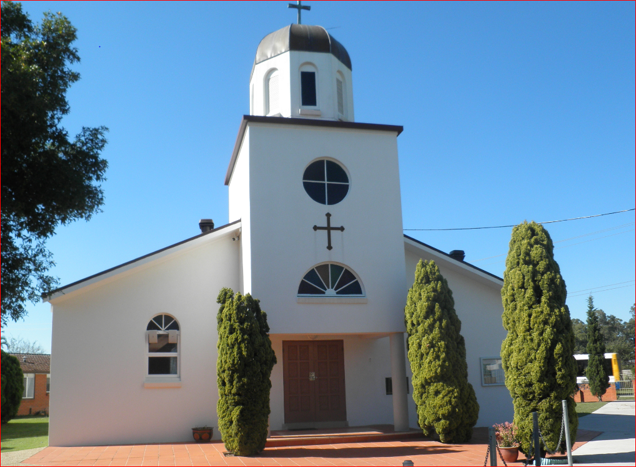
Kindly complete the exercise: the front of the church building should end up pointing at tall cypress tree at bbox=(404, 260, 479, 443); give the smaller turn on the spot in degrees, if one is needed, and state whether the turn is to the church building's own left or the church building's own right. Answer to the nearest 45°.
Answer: approximately 45° to the church building's own left

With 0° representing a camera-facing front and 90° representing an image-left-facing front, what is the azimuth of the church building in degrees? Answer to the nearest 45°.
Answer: approximately 0°

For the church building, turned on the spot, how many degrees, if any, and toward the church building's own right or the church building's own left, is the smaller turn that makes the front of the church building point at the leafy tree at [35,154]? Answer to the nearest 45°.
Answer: approximately 45° to the church building's own right

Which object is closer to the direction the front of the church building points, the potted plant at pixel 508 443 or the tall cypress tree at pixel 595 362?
the potted plant

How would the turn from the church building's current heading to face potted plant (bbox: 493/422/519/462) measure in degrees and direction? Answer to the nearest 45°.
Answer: approximately 45° to its left

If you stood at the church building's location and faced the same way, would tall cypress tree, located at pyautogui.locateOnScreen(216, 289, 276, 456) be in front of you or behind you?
in front

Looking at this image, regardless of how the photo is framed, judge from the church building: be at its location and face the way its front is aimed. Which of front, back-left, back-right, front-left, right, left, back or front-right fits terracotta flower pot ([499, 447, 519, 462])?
front-left
